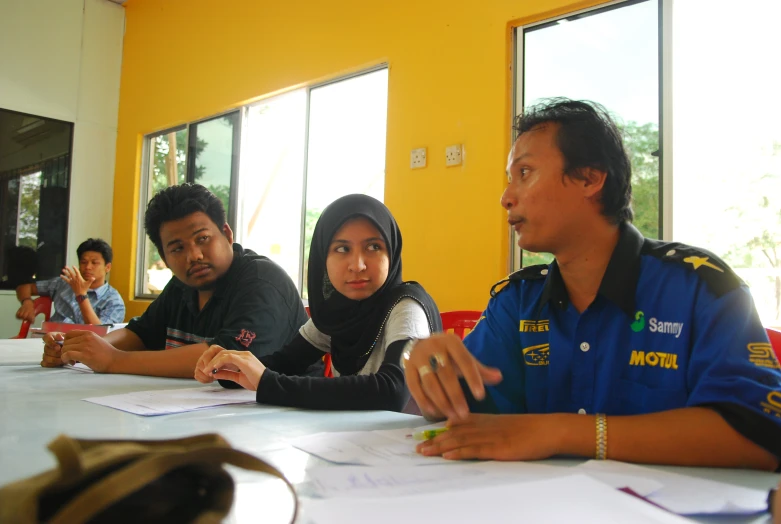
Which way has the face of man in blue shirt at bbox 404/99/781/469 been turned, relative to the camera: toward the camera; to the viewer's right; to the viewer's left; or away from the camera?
to the viewer's left

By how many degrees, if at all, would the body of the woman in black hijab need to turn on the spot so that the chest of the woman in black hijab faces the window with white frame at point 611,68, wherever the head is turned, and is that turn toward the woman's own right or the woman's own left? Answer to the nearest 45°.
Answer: approximately 180°

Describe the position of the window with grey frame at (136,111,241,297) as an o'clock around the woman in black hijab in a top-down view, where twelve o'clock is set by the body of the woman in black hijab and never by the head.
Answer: The window with grey frame is roughly at 4 o'clock from the woman in black hijab.

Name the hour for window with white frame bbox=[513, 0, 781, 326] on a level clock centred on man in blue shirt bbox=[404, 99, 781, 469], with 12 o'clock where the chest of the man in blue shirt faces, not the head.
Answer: The window with white frame is roughly at 5 o'clock from the man in blue shirt.

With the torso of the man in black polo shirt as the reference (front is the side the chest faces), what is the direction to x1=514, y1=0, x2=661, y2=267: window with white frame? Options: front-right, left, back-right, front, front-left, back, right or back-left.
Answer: back-left

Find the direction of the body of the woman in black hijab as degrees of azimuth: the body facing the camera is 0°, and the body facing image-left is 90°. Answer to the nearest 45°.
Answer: approximately 45°

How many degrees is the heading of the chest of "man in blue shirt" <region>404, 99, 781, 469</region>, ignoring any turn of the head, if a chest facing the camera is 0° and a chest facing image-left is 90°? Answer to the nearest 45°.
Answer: approximately 45°
